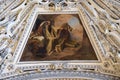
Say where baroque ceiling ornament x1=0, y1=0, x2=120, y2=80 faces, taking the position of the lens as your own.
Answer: facing the viewer
